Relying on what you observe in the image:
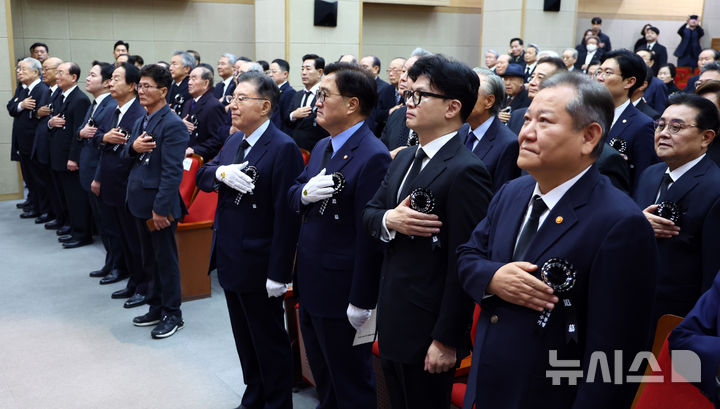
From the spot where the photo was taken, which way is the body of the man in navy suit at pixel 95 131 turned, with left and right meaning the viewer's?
facing the viewer and to the left of the viewer

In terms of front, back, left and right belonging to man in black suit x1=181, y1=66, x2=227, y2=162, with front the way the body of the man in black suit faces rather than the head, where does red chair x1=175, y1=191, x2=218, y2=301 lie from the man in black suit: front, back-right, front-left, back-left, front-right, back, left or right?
front-left

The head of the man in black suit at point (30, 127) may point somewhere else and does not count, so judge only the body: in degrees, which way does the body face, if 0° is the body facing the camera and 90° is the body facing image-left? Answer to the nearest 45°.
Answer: approximately 45°

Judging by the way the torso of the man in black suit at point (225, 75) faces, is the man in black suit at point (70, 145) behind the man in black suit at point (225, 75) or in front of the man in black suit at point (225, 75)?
in front

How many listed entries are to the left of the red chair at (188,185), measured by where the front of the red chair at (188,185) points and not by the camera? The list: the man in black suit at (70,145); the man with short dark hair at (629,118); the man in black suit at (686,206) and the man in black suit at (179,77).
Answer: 2

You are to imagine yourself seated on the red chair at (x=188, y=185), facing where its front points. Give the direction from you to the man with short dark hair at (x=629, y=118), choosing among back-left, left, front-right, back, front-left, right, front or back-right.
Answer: left

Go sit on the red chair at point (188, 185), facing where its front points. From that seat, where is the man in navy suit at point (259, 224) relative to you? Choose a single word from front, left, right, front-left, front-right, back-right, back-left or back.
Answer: front-left

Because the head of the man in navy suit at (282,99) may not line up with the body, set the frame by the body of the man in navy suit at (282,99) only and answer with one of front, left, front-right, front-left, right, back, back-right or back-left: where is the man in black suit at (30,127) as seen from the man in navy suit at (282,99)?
front-right

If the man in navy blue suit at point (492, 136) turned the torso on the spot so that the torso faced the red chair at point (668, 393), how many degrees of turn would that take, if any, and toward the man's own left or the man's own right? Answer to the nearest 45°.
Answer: approximately 45° to the man's own left

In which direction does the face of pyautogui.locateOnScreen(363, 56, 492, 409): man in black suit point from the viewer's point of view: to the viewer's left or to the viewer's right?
to the viewer's left

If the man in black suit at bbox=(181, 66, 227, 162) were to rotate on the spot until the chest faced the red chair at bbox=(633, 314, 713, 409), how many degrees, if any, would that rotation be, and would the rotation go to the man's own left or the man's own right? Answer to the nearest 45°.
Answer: approximately 45° to the man's own left
